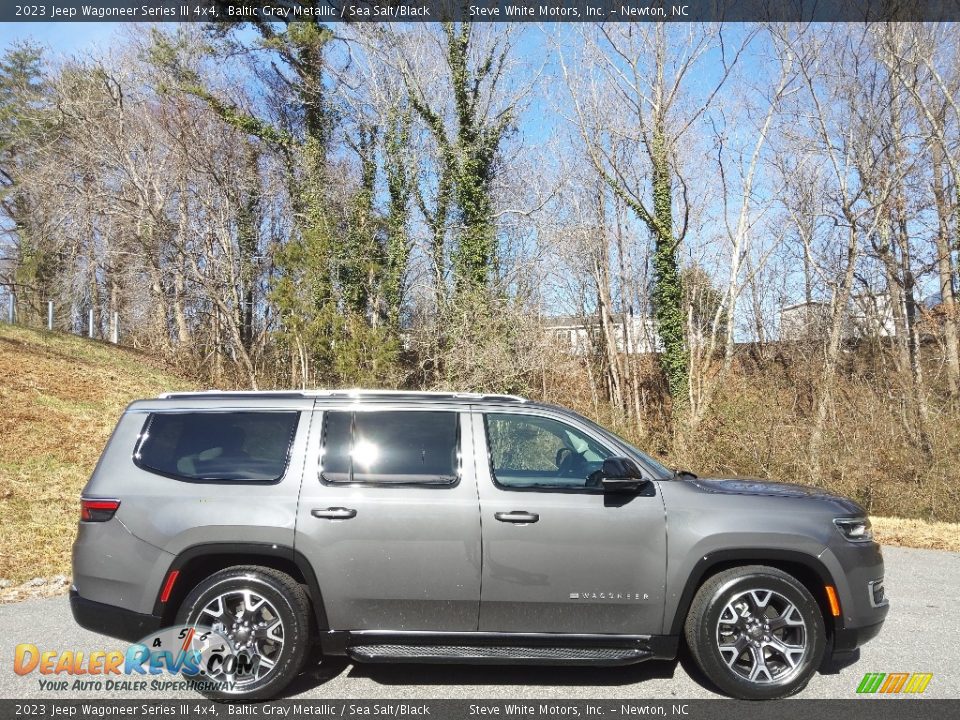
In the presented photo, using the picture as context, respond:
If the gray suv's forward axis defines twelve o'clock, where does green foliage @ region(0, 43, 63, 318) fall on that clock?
The green foliage is roughly at 8 o'clock from the gray suv.

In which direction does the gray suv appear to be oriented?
to the viewer's right

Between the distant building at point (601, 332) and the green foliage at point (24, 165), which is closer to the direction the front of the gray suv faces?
the distant building

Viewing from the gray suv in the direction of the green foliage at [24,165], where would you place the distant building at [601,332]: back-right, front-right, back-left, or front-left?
front-right

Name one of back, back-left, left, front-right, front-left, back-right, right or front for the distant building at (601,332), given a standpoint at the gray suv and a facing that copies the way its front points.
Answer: left
